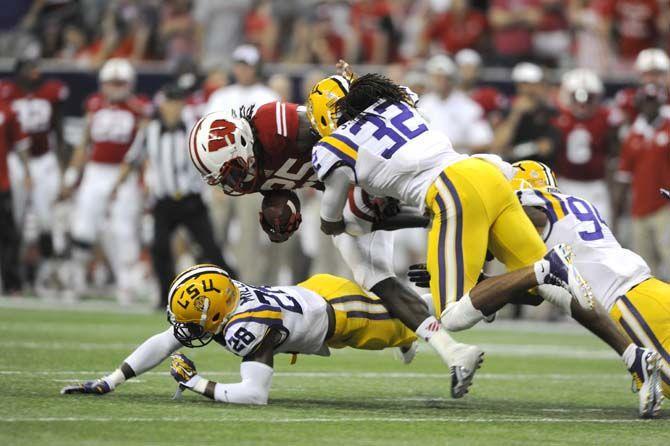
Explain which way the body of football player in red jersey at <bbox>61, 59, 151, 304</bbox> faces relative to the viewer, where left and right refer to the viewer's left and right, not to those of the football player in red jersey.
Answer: facing the viewer

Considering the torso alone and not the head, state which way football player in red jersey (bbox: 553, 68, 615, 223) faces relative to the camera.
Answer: toward the camera

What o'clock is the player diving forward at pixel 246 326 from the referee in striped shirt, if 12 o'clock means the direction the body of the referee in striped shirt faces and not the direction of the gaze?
The player diving forward is roughly at 12 o'clock from the referee in striped shirt.

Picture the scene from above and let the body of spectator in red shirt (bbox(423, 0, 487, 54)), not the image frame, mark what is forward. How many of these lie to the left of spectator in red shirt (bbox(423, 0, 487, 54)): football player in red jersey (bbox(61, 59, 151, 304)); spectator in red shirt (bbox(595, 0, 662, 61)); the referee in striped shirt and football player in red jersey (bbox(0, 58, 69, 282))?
1

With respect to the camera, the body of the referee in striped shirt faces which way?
toward the camera

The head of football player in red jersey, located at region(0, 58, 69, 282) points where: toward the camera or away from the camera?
toward the camera

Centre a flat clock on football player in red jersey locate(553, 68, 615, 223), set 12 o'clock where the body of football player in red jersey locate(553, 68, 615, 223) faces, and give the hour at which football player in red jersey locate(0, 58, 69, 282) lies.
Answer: football player in red jersey locate(0, 58, 69, 282) is roughly at 3 o'clock from football player in red jersey locate(553, 68, 615, 223).

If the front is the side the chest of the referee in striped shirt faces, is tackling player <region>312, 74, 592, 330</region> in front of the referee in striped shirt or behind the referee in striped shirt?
in front

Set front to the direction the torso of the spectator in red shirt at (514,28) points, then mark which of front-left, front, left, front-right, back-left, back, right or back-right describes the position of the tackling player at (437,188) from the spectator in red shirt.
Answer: front

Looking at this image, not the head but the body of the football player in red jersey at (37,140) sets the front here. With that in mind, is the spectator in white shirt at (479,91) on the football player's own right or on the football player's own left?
on the football player's own left

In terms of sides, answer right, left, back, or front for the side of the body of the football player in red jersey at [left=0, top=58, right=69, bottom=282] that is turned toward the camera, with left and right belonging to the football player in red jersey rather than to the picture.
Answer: front

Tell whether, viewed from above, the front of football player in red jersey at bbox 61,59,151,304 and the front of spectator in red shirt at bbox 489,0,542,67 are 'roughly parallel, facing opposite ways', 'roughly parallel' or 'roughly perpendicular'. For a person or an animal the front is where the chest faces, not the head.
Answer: roughly parallel

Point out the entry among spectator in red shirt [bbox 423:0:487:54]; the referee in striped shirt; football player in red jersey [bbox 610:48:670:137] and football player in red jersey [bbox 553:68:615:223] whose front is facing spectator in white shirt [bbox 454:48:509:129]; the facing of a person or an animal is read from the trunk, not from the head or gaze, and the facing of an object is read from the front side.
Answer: spectator in red shirt [bbox 423:0:487:54]

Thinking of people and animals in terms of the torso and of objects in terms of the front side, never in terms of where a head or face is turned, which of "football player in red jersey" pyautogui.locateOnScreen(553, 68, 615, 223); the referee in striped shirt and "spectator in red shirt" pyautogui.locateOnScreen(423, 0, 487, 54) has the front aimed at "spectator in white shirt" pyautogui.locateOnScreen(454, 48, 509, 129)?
"spectator in red shirt" pyautogui.locateOnScreen(423, 0, 487, 54)

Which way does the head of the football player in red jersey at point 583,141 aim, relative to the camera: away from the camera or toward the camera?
toward the camera
